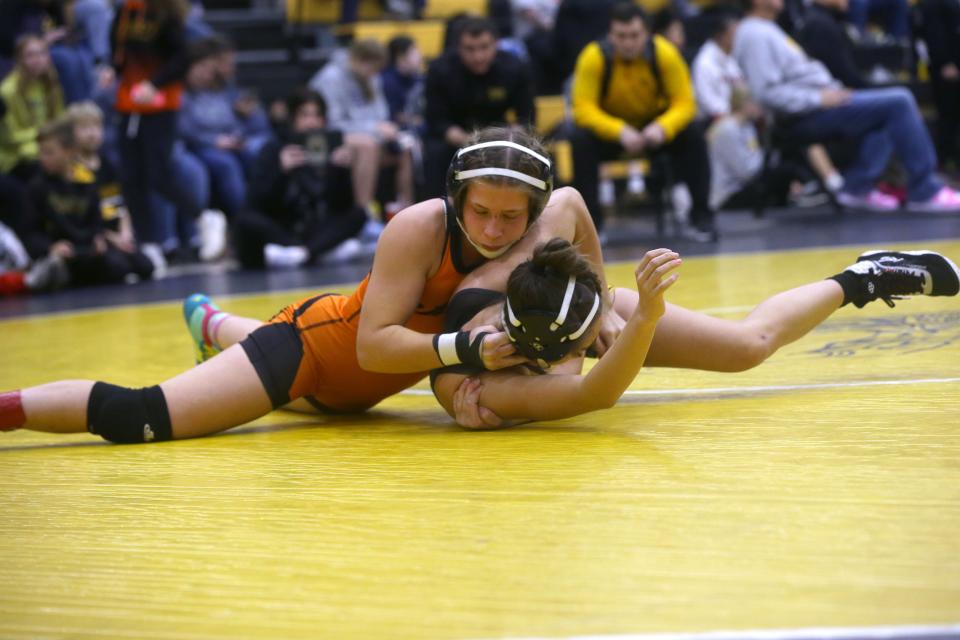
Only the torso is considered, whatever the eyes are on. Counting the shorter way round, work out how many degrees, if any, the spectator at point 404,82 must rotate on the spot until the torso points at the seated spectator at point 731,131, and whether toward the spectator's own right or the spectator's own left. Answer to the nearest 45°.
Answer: approximately 45° to the spectator's own left

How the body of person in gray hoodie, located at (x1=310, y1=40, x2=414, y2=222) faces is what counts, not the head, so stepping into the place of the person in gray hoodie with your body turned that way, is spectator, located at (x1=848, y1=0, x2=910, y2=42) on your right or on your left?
on your left

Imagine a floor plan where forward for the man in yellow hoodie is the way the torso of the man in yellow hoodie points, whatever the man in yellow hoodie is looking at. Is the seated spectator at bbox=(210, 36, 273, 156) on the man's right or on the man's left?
on the man's right

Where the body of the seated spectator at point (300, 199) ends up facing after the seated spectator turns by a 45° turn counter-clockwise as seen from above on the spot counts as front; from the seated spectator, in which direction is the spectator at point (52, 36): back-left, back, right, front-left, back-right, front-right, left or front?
back
